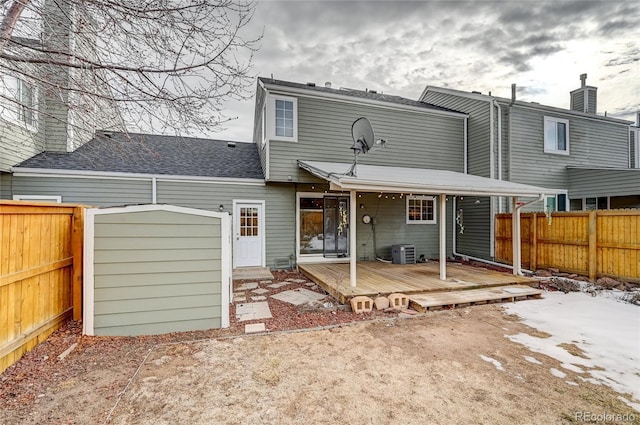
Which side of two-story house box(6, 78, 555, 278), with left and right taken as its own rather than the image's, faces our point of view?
back

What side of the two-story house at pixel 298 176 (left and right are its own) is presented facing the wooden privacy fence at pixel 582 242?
right

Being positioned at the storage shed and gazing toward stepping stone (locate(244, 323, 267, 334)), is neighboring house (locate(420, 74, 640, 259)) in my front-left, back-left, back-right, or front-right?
front-left

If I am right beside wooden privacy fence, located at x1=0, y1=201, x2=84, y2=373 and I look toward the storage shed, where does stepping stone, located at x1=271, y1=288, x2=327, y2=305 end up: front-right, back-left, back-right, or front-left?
front-left

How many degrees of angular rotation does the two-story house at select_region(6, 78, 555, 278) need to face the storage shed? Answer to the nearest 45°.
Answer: approximately 135° to its left

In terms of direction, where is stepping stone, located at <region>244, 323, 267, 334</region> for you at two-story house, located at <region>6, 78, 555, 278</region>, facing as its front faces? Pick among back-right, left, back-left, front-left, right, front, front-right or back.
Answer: back

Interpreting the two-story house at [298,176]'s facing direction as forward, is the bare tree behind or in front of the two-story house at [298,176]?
behind

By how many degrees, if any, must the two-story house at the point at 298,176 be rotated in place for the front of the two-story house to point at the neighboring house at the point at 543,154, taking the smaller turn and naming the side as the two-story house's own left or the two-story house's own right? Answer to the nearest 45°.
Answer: approximately 90° to the two-story house's own right

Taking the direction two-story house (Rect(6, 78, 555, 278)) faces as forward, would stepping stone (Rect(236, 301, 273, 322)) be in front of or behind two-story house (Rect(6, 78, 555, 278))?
behind
